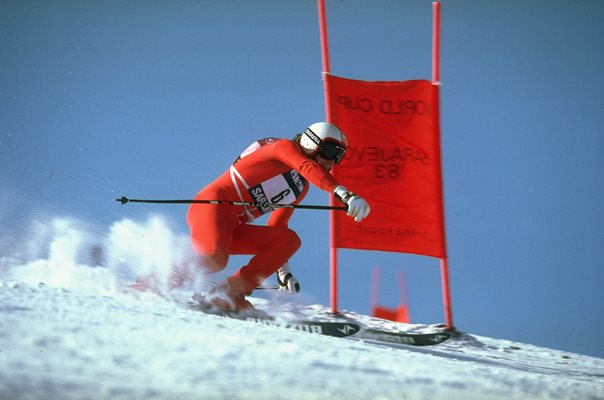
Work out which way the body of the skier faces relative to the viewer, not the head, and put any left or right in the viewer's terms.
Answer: facing the viewer and to the right of the viewer

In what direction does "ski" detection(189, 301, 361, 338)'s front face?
to the viewer's right

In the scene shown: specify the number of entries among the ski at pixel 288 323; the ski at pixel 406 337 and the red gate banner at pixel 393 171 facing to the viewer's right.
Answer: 2

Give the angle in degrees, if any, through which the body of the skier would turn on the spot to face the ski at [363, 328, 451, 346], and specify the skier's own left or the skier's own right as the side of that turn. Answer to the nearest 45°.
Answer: approximately 45° to the skier's own left

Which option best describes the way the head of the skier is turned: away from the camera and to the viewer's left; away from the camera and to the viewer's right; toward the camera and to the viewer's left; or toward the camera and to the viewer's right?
toward the camera and to the viewer's right

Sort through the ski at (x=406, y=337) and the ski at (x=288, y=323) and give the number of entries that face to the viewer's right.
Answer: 2

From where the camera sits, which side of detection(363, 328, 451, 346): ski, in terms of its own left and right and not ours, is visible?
right
